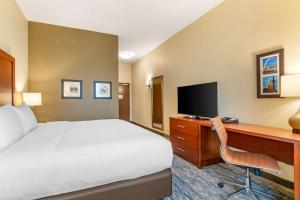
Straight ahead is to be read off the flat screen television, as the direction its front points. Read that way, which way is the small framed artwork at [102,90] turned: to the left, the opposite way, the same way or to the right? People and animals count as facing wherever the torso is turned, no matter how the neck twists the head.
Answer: to the left

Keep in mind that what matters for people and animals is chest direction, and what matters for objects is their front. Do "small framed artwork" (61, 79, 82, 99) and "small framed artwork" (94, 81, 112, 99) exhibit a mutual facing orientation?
no

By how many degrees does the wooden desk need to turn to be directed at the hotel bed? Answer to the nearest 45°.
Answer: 0° — it already faces it

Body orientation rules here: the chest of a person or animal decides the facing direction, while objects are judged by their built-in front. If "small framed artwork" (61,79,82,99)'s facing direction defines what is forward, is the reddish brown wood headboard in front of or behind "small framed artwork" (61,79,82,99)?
in front

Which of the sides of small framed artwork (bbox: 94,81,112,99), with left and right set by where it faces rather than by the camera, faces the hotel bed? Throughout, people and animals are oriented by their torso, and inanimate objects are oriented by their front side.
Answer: front

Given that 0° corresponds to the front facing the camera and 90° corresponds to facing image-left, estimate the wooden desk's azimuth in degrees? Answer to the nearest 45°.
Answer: approximately 45°

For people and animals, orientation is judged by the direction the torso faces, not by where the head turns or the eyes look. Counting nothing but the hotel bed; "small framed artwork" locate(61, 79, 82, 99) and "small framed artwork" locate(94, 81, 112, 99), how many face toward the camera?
2

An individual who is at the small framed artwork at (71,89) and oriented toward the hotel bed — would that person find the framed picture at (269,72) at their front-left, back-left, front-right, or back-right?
front-left

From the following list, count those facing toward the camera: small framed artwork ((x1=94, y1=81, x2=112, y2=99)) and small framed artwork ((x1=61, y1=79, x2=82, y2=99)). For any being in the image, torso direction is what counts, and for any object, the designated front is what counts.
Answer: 2

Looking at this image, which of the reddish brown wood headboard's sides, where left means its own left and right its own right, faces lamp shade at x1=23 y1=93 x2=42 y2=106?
left

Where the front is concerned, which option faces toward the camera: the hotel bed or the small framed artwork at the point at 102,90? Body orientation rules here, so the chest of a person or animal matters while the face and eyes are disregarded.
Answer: the small framed artwork

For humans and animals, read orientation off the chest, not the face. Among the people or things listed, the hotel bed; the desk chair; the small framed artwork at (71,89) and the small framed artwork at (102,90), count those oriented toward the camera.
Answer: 2

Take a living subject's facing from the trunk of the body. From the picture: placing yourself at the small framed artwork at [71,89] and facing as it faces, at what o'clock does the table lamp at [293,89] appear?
The table lamp is roughly at 11 o'clock from the small framed artwork.

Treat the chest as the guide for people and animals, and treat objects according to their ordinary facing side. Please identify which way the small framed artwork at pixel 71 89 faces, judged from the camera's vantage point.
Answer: facing the viewer

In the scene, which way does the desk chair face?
to the viewer's right

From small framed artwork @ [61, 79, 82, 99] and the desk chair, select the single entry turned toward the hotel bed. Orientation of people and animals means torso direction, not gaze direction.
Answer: the small framed artwork

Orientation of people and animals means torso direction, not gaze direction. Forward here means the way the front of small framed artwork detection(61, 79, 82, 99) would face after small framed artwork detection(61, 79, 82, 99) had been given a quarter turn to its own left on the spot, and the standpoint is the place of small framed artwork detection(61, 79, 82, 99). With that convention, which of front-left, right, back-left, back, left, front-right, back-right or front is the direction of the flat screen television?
front-right

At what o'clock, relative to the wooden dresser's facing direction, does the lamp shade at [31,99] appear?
The lamp shade is roughly at 1 o'clock from the wooden dresser.

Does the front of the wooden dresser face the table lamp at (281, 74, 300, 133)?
no

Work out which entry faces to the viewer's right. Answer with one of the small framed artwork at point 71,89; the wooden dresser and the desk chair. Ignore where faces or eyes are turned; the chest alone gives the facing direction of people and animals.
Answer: the desk chair
